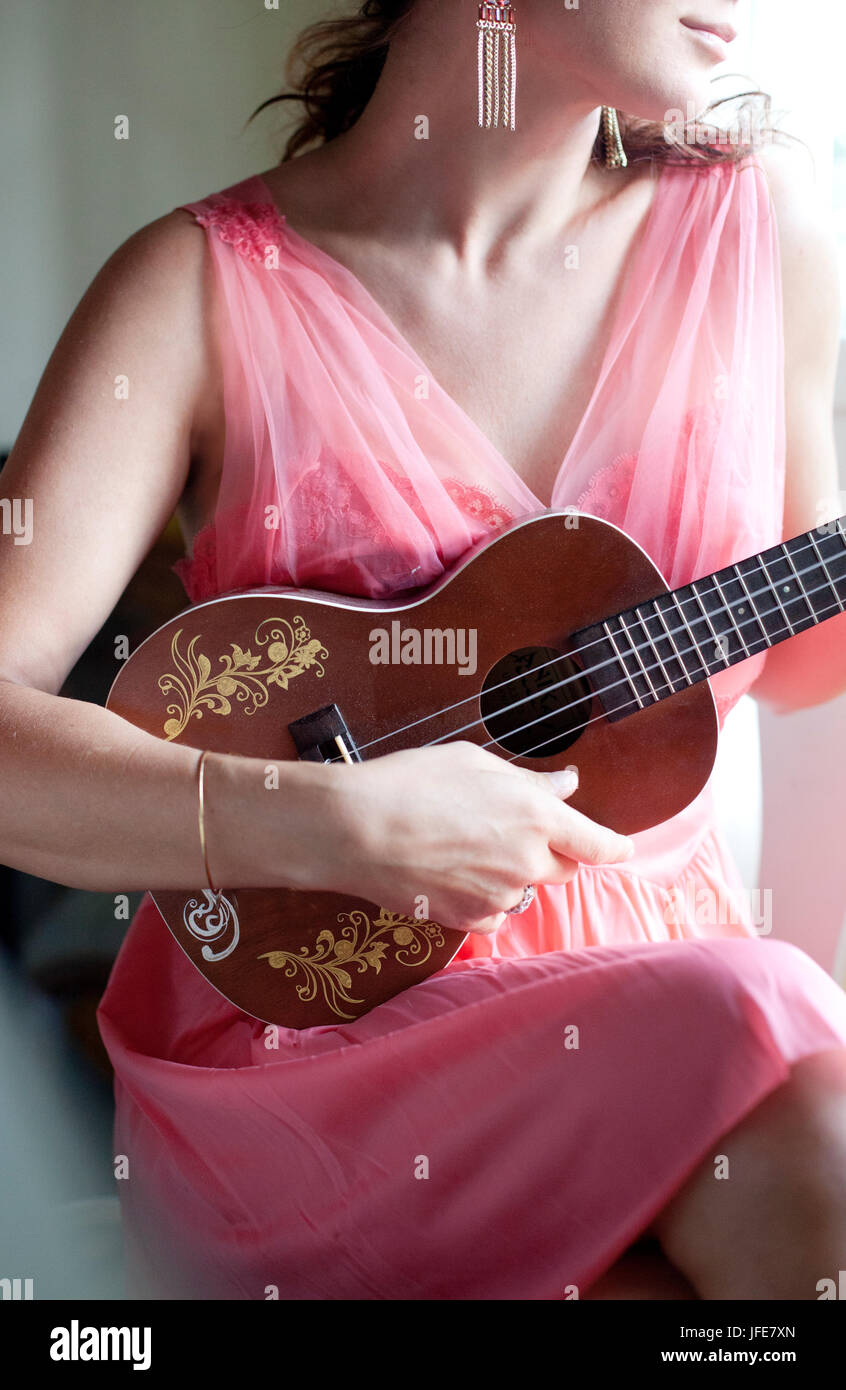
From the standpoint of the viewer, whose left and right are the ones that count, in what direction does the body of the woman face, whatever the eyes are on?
facing the viewer and to the right of the viewer
